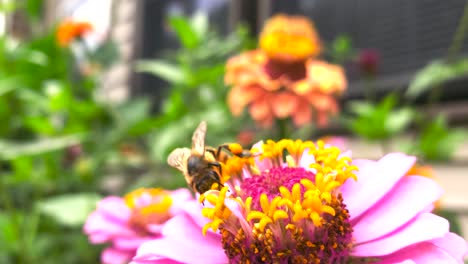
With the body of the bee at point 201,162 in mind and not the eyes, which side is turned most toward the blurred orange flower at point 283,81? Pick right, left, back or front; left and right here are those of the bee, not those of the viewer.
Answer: left

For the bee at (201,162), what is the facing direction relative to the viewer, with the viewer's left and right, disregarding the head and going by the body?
facing the viewer and to the right of the viewer

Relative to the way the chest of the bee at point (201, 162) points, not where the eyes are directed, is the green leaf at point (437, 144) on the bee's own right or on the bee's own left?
on the bee's own left

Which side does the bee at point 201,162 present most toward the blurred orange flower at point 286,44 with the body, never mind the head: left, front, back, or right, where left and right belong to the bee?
left
